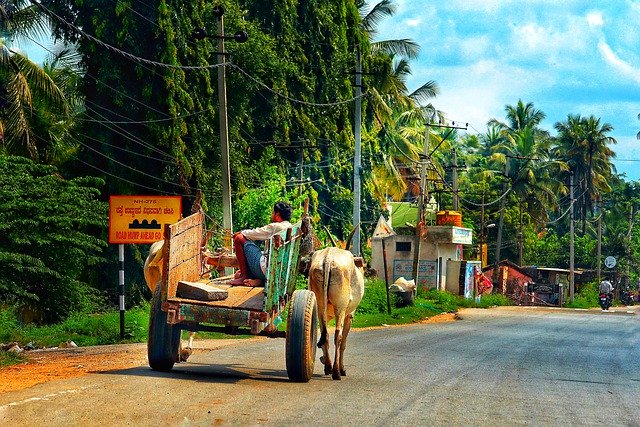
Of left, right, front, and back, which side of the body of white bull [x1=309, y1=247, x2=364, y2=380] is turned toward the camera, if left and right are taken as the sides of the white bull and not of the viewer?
back

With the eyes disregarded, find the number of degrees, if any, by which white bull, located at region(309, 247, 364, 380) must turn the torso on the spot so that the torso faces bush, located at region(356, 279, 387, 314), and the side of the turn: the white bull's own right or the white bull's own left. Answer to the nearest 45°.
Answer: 0° — it already faces it

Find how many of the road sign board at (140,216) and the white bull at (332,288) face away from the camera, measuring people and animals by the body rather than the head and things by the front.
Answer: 1

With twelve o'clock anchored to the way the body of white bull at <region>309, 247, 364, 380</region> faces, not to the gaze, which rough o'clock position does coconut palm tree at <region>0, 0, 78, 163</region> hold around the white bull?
The coconut palm tree is roughly at 11 o'clock from the white bull.

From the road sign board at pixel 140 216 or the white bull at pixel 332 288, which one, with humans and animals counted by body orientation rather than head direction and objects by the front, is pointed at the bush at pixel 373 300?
the white bull

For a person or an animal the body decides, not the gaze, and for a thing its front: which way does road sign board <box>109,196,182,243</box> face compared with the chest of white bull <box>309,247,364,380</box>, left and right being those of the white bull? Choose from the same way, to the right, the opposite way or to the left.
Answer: the opposite way

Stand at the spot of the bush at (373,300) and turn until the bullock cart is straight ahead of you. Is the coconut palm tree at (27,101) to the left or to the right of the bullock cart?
right

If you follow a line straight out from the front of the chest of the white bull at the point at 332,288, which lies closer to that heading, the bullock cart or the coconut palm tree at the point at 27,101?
the coconut palm tree

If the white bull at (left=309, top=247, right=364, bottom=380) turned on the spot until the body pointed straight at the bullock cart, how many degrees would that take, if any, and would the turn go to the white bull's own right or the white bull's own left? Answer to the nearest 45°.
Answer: approximately 135° to the white bull's own left

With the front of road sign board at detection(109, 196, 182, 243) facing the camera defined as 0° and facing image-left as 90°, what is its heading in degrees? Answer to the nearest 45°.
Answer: approximately 0°

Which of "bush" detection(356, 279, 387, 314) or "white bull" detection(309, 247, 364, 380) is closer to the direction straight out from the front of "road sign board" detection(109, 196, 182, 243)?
the white bull

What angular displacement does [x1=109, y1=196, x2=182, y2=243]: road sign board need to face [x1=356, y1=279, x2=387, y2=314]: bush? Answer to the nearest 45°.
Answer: approximately 135° to its left
